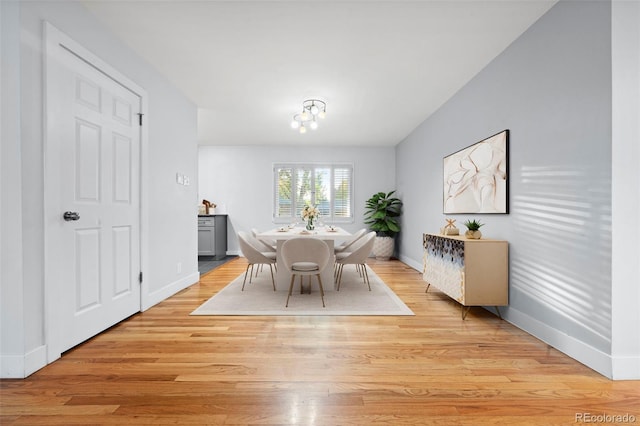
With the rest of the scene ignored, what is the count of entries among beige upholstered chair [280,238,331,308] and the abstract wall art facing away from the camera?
1

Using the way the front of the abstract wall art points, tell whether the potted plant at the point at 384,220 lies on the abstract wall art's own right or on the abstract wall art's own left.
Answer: on the abstract wall art's own right

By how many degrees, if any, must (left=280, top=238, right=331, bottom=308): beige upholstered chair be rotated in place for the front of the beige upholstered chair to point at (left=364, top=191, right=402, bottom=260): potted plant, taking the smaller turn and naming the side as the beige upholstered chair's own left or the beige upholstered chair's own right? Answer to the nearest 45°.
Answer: approximately 45° to the beige upholstered chair's own right

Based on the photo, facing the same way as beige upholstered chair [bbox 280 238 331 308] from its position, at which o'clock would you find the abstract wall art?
The abstract wall art is roughly at 3 o'clock from the beige upholstered chair.

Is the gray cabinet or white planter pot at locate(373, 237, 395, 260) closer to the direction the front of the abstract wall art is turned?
the gray cabinet

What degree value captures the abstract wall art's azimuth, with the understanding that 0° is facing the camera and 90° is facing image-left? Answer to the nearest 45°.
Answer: approximately 45°

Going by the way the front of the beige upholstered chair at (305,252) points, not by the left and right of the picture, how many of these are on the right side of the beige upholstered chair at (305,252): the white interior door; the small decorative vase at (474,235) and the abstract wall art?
2

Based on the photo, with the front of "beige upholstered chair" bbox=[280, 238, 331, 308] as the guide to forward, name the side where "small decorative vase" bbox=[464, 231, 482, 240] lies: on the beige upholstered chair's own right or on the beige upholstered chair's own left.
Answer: on the beige upholstered chair's own right

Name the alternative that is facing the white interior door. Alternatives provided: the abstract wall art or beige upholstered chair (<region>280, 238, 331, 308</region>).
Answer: the abstract wall art

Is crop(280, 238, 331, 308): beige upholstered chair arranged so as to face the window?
yes

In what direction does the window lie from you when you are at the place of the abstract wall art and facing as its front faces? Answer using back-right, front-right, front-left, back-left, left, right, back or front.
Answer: right

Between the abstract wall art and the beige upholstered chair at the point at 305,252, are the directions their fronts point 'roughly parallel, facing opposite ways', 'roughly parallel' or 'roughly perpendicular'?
roughly perpendicular

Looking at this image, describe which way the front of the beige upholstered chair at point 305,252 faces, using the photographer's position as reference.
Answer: facing away from the viewer

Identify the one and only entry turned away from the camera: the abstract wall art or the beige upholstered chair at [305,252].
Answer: the beige upholstered chair

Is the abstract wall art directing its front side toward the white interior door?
yes

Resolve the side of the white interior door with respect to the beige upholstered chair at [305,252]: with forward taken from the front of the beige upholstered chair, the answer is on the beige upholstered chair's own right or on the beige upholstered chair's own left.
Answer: on the beige upholstered chair's own left

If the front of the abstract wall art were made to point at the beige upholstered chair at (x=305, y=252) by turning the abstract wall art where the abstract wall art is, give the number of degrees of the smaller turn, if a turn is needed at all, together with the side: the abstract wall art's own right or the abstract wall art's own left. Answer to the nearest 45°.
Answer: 0° — it already faces it

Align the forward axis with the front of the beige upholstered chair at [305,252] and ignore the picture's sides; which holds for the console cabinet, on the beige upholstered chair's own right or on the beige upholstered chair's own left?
on the beige upholstered chair's own right
